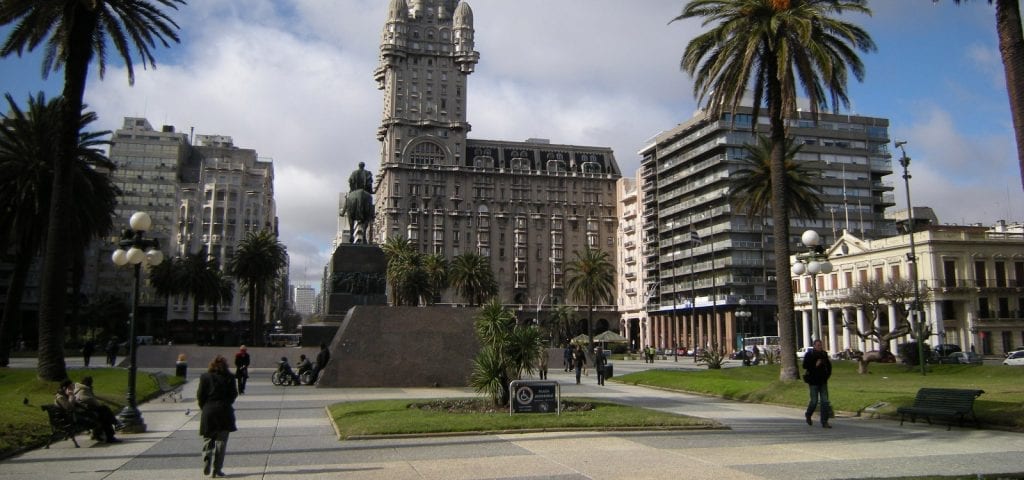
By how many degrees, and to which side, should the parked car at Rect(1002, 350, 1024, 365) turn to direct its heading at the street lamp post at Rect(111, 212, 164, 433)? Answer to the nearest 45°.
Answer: approximately 90° to its left

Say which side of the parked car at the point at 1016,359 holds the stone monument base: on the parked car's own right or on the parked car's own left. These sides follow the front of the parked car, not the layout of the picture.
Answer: on the parked car's own left

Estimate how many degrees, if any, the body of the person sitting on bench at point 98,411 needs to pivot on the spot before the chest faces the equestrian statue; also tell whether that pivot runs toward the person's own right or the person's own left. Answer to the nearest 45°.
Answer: approximately 45° to the person's own left

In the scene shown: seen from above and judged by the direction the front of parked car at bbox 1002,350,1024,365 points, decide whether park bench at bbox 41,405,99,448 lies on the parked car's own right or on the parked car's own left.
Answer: on the parked car's own left

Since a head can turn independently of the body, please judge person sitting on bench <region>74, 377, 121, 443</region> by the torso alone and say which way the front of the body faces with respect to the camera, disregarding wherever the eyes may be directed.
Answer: to the viewer's right

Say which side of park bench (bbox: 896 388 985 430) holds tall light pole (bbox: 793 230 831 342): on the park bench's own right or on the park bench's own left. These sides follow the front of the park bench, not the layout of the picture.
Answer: on the park bench's own right

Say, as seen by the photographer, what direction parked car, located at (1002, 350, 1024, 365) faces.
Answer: facing to the left of the viewer

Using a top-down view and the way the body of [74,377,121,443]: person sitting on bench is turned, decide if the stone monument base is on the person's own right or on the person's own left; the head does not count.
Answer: on the person's own left

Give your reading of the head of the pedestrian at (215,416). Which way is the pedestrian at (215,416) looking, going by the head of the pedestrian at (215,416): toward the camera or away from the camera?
away from the camera

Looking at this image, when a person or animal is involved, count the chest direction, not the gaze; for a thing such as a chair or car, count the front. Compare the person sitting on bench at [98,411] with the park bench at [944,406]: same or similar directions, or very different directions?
very different directions
